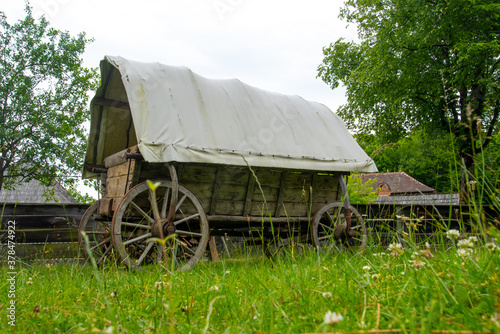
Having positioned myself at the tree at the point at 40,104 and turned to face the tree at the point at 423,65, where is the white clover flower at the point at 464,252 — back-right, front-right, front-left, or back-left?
front-right

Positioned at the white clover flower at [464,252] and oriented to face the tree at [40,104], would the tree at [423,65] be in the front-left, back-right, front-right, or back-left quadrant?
front-right

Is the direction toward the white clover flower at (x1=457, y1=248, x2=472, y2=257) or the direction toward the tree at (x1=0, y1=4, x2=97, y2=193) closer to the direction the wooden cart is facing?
the tree

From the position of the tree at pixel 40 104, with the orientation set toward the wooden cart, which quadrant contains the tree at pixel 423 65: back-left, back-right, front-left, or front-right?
front-left
